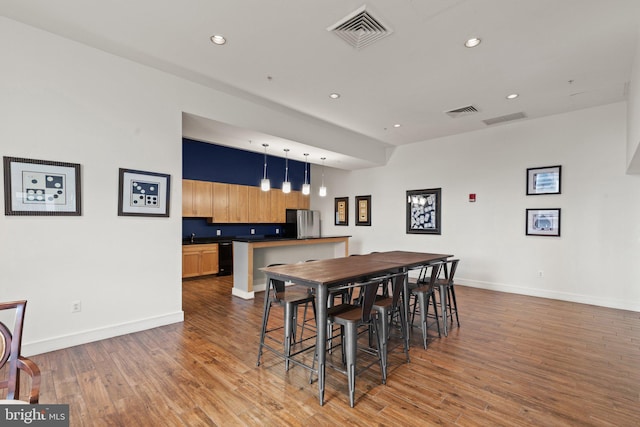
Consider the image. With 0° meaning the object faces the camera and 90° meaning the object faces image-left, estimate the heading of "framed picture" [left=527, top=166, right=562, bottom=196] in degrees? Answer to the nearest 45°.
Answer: approximately 0°

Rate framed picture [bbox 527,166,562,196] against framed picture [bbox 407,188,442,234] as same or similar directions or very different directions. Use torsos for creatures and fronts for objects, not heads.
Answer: same or similar directions

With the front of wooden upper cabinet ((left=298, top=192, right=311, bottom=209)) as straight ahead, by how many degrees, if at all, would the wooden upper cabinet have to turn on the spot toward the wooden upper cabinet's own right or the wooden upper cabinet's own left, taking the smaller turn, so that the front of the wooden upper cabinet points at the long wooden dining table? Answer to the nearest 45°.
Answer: approximately 45° to the wooden upper cabinet's own right

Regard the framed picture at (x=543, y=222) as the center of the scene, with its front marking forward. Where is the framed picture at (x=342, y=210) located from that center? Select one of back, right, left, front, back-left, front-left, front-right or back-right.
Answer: right

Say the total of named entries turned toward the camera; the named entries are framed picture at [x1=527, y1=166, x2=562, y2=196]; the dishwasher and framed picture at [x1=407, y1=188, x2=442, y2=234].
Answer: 3

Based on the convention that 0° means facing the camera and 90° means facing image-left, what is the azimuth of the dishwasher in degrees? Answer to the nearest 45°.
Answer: approximately 0°

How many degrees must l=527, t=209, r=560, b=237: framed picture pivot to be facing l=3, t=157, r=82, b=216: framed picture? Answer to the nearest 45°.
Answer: approximately 45° to its right

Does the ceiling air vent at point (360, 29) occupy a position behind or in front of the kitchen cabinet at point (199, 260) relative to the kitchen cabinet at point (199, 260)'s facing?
in front

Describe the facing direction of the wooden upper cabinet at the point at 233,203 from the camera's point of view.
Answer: facing the viewer and to the right of the viewer

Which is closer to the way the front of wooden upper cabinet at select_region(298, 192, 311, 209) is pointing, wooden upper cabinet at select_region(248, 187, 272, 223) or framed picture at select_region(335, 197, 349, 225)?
the framed picture

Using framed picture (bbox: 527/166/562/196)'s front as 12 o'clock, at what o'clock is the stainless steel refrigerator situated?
The stainless steel refrigerator is roughly at 3 o'clock from the framed picture.

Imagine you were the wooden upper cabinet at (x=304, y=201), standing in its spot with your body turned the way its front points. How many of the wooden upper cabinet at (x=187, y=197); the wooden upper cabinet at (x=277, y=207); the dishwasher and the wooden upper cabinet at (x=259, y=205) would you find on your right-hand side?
4

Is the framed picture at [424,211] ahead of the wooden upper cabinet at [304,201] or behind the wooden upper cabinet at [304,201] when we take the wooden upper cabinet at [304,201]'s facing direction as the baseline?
ahead

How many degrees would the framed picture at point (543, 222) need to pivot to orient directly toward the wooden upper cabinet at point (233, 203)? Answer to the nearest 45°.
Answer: approximately 90° to its right

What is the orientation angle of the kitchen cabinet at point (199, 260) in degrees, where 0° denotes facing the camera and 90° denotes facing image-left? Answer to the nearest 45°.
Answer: approximately 315°
